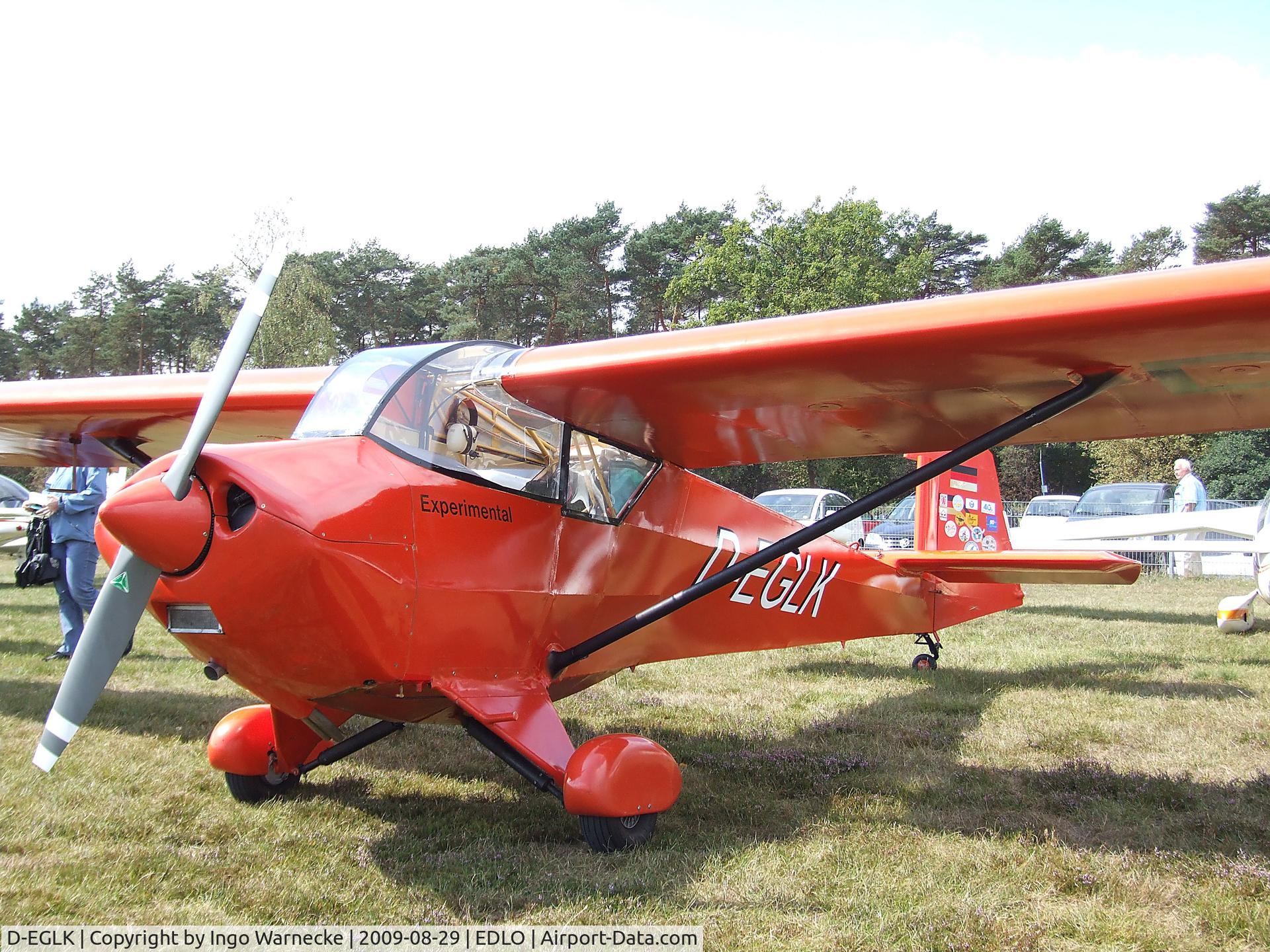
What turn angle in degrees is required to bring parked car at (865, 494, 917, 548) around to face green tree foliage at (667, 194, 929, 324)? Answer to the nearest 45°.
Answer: approximately 135° to its right

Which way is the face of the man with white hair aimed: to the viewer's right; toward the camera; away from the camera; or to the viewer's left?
to the viewer's left

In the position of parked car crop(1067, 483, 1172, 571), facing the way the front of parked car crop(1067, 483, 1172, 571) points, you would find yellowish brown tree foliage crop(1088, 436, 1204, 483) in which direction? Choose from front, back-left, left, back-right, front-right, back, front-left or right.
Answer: back-right

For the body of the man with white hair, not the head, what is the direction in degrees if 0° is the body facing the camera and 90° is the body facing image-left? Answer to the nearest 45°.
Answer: approximately 90°

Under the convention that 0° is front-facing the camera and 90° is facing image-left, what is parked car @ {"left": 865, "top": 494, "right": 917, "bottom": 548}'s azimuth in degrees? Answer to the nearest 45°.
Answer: approximately 45°

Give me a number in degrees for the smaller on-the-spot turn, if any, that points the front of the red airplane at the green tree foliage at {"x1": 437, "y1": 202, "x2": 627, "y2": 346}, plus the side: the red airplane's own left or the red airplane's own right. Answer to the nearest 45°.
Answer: approximately 135° to the red airplane's own right

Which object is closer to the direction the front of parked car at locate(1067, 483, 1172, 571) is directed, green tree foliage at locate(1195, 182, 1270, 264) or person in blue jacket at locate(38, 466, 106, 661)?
the person in blue jacket
